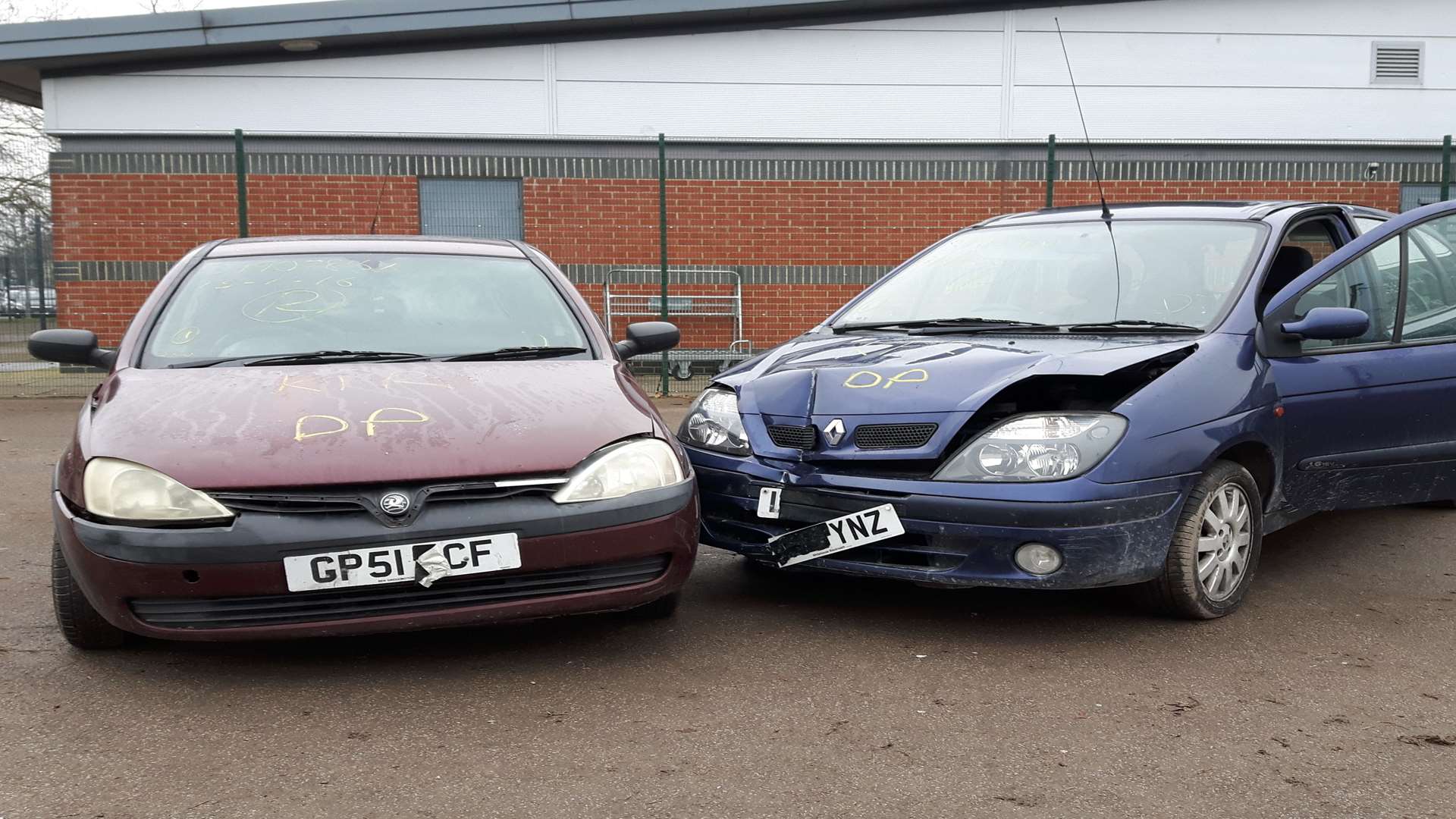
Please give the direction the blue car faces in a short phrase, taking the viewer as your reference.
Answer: facing the viewer and to the left of the viewer

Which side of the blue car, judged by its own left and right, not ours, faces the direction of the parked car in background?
right

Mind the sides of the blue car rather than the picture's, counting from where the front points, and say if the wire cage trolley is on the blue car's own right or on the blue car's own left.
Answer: on the blue car's own right

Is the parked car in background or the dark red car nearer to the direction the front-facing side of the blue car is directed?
the dark red car

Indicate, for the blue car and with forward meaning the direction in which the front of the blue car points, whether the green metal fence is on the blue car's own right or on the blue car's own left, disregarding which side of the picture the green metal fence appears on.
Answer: on the blue car's own right

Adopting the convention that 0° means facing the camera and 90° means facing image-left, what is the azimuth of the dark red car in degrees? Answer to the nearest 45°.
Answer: approximately 0°

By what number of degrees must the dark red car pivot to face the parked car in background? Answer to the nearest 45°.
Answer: approximately 180°

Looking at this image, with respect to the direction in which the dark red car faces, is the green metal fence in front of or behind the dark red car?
behind

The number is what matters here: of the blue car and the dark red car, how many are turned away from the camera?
0

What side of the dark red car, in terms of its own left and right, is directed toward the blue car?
left

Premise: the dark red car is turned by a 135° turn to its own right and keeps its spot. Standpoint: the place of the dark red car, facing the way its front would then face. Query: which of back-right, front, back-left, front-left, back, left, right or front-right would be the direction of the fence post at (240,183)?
front-right

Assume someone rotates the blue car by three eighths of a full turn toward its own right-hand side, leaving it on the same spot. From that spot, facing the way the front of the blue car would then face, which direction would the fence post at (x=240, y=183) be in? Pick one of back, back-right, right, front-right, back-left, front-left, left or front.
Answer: front-left

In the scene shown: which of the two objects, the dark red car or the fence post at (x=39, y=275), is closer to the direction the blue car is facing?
the dark red car
